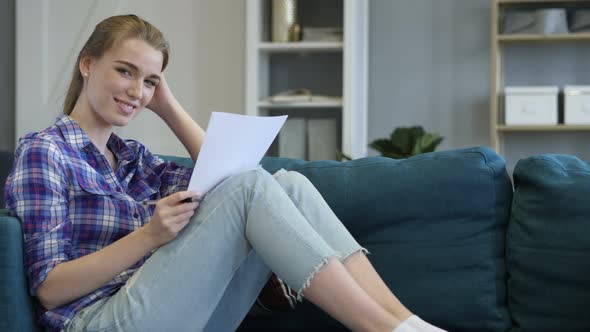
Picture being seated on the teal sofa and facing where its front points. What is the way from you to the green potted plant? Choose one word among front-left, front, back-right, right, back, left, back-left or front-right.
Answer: back

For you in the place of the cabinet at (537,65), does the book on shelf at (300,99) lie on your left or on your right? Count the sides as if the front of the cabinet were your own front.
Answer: on your right

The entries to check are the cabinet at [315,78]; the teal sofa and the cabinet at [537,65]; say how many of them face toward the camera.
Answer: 3

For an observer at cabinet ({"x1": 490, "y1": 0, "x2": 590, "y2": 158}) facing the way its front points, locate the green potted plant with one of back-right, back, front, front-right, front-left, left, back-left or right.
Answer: front-right

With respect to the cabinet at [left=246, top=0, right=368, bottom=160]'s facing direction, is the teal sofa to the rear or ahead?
ahead

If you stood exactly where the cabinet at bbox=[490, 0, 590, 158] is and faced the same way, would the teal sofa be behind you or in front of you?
in front

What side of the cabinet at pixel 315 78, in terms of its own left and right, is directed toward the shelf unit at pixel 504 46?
left

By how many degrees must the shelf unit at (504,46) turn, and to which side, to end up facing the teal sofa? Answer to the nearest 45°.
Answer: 0° — it already faces it

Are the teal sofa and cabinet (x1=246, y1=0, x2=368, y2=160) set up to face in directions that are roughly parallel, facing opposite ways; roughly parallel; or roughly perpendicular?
roughly parallel

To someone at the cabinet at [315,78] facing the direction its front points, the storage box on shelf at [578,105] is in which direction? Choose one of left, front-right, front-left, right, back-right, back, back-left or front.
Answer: left

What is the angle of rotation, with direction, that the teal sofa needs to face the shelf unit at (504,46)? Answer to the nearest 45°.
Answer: approximately 180°

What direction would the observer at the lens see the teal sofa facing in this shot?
facing the viewer

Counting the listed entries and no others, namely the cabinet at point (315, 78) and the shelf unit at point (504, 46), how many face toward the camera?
2
